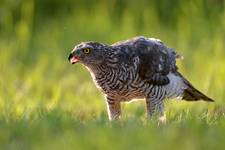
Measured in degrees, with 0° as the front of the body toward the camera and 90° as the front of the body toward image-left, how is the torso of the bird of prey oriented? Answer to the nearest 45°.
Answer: approximately 90°
